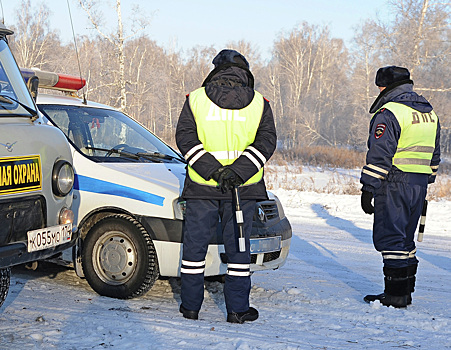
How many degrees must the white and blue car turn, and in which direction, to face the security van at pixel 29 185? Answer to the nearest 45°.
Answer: approximately 90° to its right

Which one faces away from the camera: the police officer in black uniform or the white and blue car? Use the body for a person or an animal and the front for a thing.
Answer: the police officer in black uniform

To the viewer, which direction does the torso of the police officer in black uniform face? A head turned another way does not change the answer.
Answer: away from the camera

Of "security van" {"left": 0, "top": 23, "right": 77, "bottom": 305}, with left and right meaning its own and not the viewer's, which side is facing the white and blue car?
left

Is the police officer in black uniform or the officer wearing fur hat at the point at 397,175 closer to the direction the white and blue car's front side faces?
the police officer in black uniform
